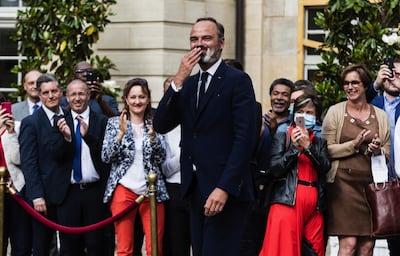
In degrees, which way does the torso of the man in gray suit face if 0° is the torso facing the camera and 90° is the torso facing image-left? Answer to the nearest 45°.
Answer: approximately 315°

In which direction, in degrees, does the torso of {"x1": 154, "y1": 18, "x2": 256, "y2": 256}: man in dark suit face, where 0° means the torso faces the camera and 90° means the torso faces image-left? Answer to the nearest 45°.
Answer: approximately 45°

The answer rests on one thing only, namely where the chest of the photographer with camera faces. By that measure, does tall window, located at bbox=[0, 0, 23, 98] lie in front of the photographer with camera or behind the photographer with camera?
behind

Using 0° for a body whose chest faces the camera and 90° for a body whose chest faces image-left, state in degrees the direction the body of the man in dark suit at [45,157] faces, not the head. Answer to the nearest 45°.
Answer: approximately 315°

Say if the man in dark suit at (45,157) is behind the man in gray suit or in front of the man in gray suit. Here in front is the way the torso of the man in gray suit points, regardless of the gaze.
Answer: in front

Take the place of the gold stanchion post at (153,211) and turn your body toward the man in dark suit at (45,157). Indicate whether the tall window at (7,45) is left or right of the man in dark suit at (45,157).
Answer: right
